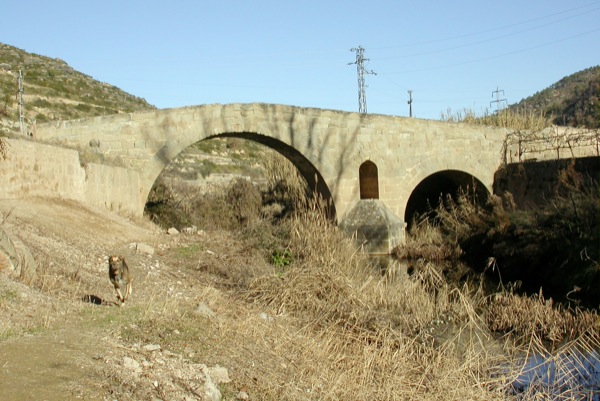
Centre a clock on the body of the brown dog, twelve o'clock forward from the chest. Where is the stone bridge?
The stone bridge is roughly at 7 o'clock from the brown dog.

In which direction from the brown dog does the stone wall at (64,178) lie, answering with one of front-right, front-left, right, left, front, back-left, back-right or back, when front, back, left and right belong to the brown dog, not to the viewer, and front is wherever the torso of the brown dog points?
back

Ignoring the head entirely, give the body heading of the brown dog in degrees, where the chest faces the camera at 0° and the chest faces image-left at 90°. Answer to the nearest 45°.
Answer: approximately 0°
